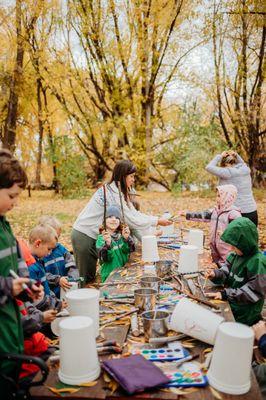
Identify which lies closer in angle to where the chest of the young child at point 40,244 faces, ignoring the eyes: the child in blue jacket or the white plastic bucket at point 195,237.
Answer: the white plastic bucket

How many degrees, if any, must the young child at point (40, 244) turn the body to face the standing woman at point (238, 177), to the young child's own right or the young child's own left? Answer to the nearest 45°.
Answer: approximately 45° to the young child's own left

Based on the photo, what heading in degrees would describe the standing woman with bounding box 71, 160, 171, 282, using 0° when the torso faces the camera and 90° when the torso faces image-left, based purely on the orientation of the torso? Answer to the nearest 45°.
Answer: approximately 270°

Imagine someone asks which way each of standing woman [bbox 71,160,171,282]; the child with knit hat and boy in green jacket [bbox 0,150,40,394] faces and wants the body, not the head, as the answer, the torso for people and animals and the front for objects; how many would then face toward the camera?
1

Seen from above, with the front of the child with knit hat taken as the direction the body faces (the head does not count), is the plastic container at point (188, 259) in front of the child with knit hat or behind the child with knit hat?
in front

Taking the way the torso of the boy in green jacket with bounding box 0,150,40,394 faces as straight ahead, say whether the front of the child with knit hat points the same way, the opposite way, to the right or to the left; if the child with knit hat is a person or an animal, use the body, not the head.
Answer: to the right

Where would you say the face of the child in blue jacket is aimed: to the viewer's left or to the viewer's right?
to the viewer's right

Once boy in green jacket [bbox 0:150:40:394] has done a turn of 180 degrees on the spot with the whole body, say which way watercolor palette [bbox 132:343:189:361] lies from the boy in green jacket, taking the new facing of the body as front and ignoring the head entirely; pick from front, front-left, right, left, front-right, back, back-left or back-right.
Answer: back

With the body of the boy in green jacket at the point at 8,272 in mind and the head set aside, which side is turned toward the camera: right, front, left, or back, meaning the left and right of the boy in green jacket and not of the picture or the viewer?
right

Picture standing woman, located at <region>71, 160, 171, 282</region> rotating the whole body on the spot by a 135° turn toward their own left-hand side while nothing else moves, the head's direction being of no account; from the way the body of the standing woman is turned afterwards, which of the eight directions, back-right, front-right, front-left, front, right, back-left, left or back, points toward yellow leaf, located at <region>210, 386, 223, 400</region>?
back-left

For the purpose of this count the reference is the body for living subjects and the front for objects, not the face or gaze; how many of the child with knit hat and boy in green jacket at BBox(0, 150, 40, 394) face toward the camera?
1

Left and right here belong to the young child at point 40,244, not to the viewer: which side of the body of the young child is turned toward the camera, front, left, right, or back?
right

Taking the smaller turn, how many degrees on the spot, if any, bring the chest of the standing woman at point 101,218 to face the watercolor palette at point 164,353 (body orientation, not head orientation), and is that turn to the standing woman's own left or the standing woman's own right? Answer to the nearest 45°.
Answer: approximately 90° to the standing woman's own right

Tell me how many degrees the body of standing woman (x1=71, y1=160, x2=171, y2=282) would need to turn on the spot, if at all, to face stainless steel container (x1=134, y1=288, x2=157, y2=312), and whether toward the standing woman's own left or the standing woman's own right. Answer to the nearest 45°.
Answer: approximately 90° to the standing woman's own right

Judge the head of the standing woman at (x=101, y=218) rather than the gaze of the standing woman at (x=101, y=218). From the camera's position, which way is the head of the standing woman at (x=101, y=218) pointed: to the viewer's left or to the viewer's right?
to the viewer's right
